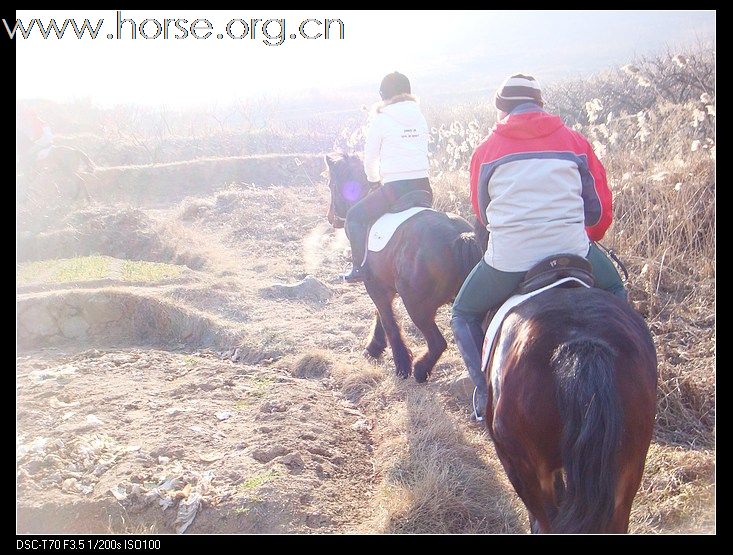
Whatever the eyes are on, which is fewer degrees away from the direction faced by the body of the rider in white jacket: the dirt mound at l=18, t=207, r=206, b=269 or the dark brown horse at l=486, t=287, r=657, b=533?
the dirt mound

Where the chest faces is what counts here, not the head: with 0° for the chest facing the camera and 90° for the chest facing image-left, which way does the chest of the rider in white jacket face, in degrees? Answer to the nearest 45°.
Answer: approximately 135°

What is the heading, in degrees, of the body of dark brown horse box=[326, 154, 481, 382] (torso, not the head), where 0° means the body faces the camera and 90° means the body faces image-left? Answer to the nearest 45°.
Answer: approximately 135°

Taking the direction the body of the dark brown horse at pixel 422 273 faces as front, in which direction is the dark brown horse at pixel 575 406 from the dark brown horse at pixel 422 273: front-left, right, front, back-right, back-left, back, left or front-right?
back-left

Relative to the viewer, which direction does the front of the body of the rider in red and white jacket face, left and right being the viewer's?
facing away from the viewer

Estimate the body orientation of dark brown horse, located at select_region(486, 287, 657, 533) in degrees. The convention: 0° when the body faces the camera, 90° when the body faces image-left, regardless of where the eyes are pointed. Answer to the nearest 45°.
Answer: approximately 180°
